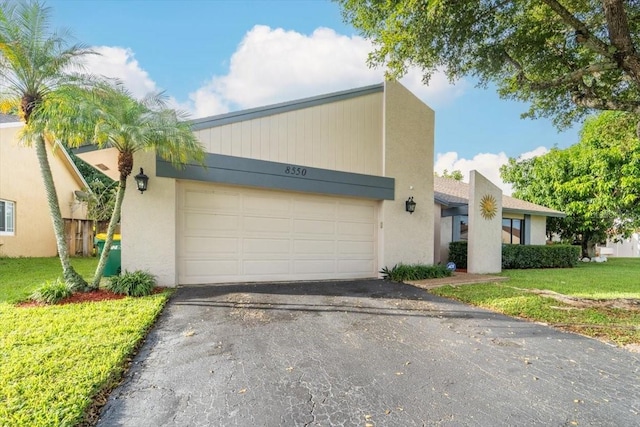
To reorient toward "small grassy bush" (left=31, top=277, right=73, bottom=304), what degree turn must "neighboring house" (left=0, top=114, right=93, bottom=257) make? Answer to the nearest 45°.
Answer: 0° — it already faces it

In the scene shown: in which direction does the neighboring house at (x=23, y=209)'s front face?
toward the camera

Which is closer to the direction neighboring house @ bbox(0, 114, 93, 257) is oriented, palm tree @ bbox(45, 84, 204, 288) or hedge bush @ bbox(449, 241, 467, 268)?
the palm tree

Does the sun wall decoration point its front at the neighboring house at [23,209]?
no

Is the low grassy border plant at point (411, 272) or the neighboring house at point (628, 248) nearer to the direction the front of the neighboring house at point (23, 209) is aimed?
the low grassy border plant

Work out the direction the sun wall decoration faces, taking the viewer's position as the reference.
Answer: facing the viewer

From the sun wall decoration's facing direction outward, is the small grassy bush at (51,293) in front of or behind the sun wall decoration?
in front

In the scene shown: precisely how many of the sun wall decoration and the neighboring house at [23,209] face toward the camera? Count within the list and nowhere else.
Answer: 2
